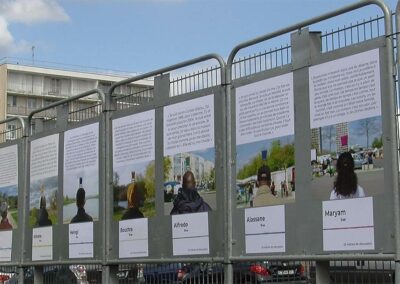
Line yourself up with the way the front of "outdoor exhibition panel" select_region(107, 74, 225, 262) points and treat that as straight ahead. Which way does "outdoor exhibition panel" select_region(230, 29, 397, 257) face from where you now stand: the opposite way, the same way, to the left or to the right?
the same way

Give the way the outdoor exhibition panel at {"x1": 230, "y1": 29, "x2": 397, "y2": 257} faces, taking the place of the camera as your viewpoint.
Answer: facing the viewer and to the left of the viewer

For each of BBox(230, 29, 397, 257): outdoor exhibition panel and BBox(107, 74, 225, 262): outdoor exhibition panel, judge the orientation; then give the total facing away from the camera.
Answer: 0

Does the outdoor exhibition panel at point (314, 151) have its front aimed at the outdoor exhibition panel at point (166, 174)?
no

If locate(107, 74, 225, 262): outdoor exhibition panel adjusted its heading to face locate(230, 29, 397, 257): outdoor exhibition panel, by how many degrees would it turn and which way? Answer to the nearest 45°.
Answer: approximately 90° to its left

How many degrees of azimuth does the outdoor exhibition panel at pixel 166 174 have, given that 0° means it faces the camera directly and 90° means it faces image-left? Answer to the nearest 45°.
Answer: approximately 45°

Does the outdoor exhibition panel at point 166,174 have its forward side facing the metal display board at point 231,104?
no
